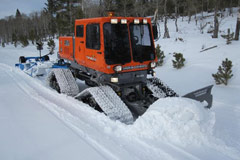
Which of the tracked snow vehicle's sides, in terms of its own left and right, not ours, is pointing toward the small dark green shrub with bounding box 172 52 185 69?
left

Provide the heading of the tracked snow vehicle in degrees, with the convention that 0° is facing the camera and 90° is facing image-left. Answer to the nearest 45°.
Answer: approximately 315°

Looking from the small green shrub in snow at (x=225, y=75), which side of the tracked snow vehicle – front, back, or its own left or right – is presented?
left
